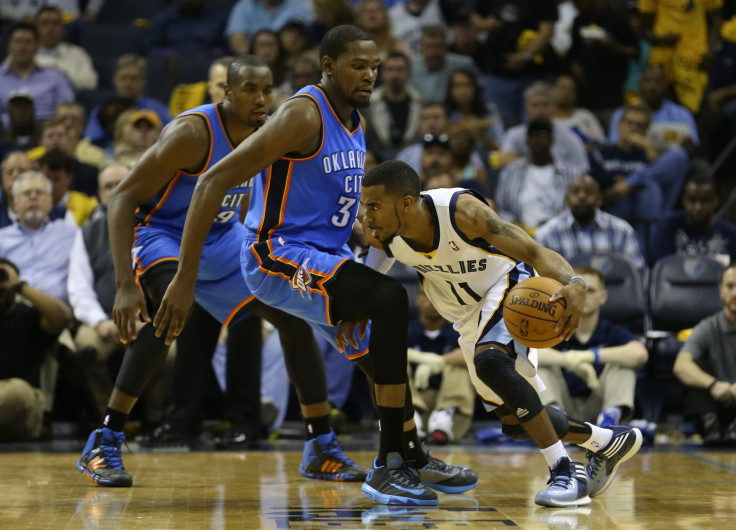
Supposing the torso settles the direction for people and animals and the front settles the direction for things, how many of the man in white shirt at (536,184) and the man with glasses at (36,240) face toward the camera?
2

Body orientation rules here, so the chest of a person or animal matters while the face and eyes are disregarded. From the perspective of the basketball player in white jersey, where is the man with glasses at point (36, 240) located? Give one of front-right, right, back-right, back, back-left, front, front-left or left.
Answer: right

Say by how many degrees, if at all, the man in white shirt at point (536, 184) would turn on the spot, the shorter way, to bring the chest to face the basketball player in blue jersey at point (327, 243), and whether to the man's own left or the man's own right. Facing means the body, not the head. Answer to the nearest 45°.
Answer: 0° — they already face them

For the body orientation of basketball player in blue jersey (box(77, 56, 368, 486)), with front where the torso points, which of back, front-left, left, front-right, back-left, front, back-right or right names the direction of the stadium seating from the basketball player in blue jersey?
left

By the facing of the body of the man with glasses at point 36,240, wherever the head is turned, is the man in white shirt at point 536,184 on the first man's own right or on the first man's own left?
on the first man's own left

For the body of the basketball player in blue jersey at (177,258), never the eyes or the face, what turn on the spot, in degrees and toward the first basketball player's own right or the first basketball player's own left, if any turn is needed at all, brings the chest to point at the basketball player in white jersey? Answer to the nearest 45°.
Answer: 0° — they already face them

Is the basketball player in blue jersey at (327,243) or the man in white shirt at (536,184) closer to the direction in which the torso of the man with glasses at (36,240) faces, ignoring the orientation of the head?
the basketball player in blue jersey

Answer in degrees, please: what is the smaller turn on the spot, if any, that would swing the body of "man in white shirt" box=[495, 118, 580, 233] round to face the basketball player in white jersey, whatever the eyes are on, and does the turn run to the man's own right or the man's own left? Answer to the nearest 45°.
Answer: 0° — they already face them

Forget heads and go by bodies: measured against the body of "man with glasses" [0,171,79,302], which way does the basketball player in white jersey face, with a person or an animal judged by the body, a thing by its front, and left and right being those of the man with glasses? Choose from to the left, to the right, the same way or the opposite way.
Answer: to the right

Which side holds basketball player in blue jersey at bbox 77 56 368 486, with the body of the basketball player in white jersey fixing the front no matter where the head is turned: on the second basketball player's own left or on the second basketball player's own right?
on the second basketball player's own right
